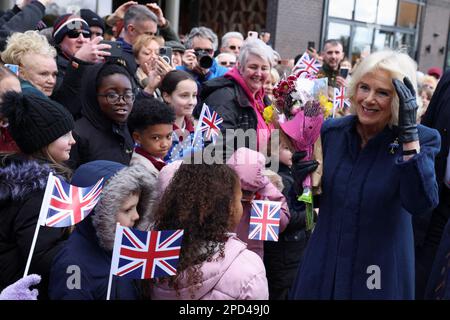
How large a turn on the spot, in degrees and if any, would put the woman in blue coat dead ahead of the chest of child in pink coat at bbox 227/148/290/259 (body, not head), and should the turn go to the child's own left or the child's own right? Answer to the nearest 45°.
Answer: approximately 45° to the child's own right

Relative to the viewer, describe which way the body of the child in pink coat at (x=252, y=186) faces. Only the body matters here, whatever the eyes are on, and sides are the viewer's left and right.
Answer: facing to the right of the viewer

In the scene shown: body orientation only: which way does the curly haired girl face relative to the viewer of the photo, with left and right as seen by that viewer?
facing away from the viewer and to the right of the viewer
